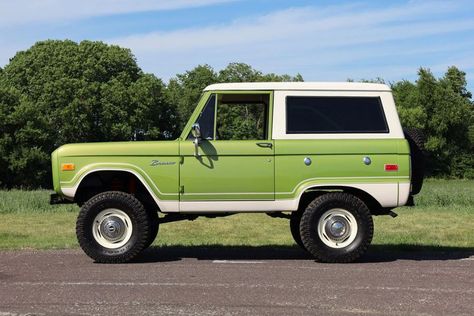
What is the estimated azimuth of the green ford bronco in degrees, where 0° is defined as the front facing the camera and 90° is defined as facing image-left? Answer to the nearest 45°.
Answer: approximately 90°
